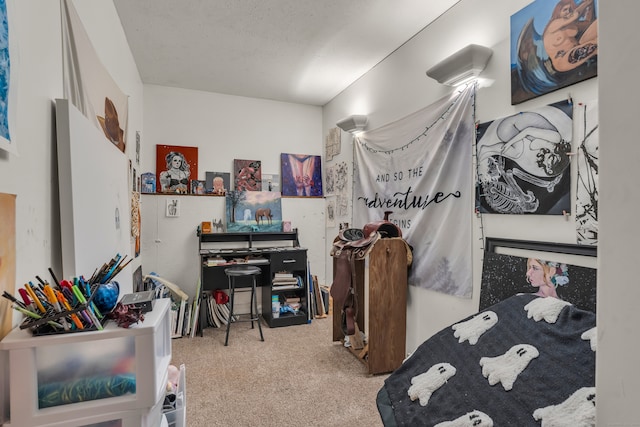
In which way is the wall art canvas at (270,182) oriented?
toward the camera

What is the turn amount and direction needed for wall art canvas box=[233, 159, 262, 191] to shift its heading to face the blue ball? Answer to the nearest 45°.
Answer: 0° — it already faces it

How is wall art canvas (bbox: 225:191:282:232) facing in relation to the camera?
toward the camera

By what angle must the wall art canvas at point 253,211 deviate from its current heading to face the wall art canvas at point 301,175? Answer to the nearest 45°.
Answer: approximately 90° to its left

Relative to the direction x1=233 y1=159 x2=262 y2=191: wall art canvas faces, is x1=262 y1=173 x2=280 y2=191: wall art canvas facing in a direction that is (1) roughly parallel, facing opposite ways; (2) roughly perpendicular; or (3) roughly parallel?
roughly parallel

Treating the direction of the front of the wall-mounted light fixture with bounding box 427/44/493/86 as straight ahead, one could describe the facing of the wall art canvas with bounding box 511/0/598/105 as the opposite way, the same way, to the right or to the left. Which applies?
the same way

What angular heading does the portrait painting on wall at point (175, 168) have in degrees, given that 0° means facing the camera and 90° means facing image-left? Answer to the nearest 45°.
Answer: approximately 0°

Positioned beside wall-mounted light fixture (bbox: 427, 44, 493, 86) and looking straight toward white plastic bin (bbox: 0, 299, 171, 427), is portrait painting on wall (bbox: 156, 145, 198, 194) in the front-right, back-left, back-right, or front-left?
front-right

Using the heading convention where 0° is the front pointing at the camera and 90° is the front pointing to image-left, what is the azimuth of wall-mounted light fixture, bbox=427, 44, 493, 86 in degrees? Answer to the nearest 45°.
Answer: approximately 45°

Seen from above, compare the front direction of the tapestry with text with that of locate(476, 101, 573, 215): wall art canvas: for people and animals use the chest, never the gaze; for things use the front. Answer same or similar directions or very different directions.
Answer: same or similar directions

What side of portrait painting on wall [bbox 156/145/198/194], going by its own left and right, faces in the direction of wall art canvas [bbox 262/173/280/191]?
left

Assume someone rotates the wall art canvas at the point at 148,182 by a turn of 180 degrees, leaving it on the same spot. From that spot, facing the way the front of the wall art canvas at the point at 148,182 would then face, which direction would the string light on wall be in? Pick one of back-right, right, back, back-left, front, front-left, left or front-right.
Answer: back-right

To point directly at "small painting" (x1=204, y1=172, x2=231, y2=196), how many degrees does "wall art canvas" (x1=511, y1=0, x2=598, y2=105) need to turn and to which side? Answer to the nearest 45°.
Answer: approximately 45° to its right
